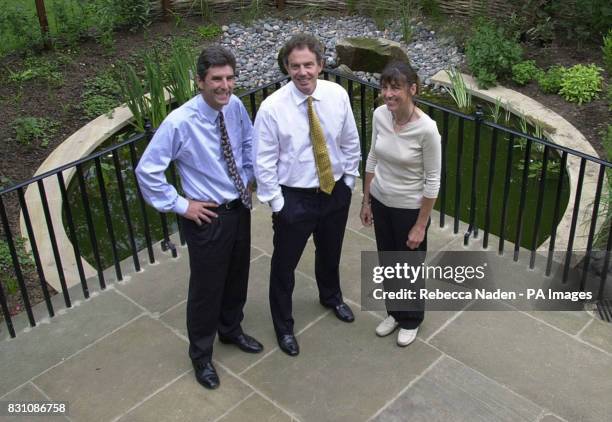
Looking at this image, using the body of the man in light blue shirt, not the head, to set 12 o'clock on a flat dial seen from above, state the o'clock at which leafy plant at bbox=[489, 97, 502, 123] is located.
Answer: The leafy plant is roughly at 9 o'clock from the man in light blue shirt.

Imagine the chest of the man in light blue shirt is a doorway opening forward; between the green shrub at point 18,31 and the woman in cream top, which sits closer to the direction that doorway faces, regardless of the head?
the woman in cream top

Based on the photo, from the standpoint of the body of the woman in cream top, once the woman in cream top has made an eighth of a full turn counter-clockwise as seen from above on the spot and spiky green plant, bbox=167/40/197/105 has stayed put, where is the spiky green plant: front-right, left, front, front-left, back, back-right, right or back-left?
back-right

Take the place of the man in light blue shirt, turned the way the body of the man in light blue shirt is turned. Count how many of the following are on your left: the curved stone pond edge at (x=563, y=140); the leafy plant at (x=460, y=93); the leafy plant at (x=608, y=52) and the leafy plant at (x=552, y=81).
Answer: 4

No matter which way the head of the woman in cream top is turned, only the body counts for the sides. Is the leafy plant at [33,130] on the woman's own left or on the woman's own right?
on the woman's own right

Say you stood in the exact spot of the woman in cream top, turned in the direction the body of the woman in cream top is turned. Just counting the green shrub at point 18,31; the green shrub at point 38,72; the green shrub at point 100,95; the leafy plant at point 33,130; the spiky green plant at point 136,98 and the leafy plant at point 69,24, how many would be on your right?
6

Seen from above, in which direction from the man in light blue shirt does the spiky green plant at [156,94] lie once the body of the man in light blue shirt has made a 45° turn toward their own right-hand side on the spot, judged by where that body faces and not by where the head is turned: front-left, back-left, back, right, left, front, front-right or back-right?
back

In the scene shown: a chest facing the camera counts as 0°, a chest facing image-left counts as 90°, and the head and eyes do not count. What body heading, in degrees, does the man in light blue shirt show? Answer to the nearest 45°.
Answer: approximately 315°

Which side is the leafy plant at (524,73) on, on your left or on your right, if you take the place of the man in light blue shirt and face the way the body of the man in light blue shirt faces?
on your left

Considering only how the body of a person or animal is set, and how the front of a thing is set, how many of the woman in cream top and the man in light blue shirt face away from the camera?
0

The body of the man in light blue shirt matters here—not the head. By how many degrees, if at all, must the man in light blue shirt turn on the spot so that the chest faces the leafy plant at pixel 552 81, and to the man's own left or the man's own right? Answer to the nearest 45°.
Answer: approximately 90° to the man's own left

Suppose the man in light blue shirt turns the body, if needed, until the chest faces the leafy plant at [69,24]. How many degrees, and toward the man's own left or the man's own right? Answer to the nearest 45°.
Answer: approximately 135° to the man's own left

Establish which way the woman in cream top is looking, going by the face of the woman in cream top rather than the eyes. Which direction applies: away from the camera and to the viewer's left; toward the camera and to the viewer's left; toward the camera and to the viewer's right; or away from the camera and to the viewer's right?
toward the camera and to the viewer's left

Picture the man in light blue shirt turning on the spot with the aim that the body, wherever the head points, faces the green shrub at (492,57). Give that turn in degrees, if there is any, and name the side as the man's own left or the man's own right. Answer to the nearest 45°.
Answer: approximately 90° to the man's own left

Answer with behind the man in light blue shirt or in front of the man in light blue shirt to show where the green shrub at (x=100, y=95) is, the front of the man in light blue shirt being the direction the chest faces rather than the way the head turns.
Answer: behind

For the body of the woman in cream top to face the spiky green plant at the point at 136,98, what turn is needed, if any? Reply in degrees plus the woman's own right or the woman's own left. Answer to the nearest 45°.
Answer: approximately 90° to the woman's own right

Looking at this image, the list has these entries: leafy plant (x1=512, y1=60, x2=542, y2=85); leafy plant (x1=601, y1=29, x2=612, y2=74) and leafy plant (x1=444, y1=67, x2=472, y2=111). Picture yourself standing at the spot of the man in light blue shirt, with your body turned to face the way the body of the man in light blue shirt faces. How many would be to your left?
3
